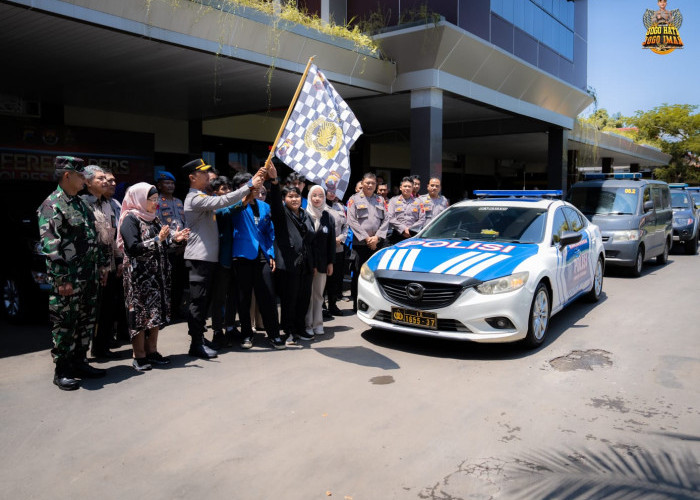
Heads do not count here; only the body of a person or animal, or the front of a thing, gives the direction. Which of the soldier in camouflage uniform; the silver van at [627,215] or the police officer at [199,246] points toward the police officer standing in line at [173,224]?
the silver van

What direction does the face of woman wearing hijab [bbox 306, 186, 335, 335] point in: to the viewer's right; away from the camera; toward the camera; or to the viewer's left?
toward the camera

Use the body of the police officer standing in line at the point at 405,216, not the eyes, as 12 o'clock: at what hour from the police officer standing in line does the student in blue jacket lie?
The student in blue jacket is roughly at 1 o'clock from the police officer standing in line.

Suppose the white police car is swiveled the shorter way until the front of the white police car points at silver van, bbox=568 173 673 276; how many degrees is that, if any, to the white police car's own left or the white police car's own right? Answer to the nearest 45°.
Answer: approximately 180°

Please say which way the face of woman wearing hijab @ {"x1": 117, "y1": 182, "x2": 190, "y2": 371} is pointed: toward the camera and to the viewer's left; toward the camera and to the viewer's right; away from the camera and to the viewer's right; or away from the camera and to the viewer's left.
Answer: toward the camera and to the viewer's right

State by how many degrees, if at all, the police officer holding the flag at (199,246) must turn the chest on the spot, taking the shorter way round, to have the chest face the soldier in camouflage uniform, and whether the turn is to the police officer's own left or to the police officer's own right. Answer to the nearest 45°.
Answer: approximately 135° to the police officer's own right

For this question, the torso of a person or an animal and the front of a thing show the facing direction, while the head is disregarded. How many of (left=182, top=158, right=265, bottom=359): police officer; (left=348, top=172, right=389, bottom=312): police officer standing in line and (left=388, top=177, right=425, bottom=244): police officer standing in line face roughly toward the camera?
2

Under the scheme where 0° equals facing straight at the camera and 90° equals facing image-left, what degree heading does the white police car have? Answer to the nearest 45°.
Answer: approximately 45°

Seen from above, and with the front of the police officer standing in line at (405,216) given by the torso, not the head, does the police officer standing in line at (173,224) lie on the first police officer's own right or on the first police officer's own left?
on the first police officer's own right

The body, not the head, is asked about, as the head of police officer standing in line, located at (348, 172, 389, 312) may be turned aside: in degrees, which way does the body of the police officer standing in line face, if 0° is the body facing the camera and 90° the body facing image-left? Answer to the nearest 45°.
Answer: approximately 0°

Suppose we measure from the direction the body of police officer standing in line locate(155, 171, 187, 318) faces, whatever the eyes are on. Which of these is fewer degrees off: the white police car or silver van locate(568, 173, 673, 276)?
the white police car

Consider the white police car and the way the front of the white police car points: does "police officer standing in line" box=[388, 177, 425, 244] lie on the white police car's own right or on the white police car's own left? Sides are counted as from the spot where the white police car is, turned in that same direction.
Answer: on the white police car's own right

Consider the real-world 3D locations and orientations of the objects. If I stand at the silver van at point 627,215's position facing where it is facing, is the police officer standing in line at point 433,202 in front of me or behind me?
in front

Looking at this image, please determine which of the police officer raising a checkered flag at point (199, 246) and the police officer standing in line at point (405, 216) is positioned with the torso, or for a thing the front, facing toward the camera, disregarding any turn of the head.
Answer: the police officer standing in line at point (405, 216)

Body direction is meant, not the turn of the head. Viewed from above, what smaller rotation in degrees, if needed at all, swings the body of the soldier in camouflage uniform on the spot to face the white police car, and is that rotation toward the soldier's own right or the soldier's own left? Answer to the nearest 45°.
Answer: approximately 45° to the soldier's own left

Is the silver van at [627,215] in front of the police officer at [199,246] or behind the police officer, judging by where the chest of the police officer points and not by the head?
in front

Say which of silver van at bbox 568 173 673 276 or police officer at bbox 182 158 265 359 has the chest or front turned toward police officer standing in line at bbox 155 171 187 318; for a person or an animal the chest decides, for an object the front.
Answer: the silver van

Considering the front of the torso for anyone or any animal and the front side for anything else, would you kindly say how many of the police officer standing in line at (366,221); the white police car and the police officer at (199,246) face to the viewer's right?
1

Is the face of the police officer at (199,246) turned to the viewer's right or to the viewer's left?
to the viewer's right
